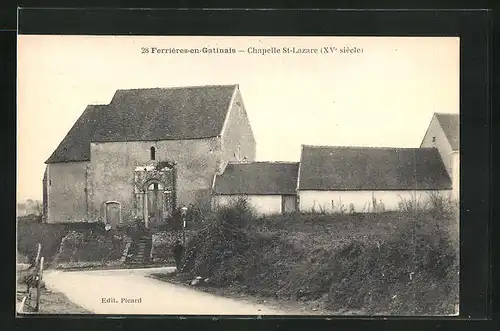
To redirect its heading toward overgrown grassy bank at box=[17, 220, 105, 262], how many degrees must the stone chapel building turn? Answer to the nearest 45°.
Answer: approximately 45° to its right

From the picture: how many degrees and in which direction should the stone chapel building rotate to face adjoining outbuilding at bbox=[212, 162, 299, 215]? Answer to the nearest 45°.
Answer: approximately 90° to its left

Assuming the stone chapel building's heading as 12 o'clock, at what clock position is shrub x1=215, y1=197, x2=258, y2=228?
The shrub is roughly at 10 o'clock from the stone chapel building.

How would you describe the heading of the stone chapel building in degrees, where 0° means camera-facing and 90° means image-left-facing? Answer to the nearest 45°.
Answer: approximately 0°

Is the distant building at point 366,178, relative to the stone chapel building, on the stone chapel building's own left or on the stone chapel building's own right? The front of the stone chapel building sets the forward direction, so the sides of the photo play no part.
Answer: on the stone chapel building's own left
